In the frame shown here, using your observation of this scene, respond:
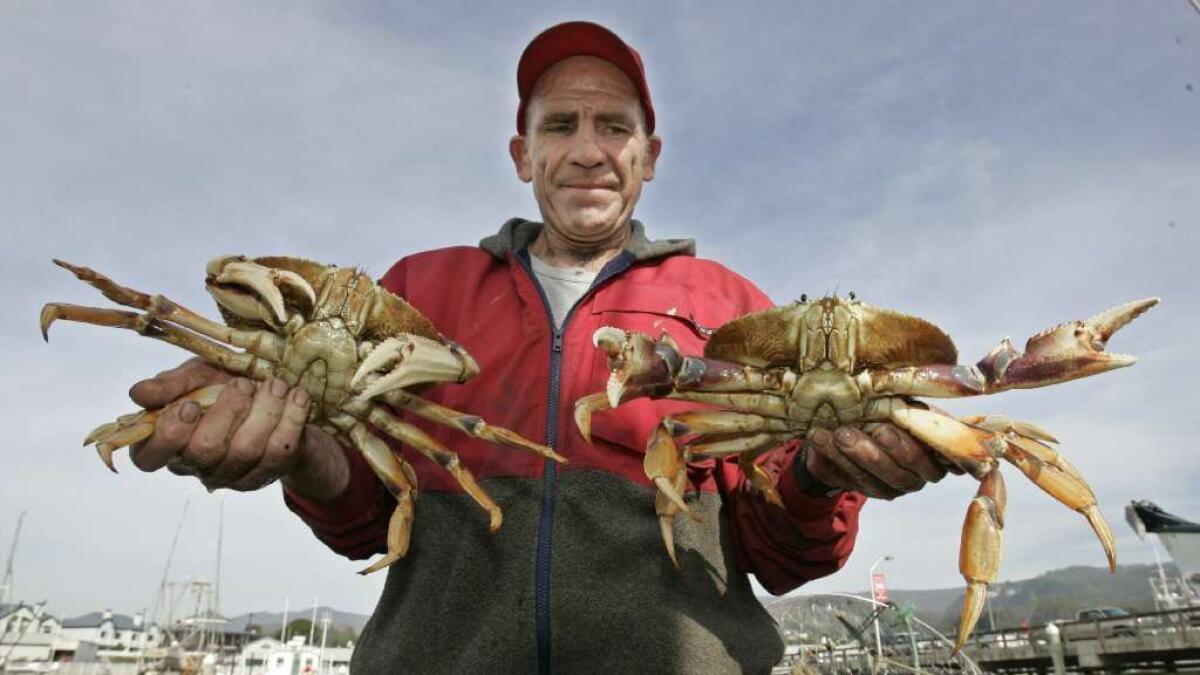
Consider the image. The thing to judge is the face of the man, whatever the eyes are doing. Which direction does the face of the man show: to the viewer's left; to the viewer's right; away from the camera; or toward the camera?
toward the camera

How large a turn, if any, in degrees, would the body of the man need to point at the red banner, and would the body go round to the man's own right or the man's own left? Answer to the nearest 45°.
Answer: approximately 135° to the man's own left

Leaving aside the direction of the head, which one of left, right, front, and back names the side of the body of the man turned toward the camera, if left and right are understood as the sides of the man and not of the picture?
front
